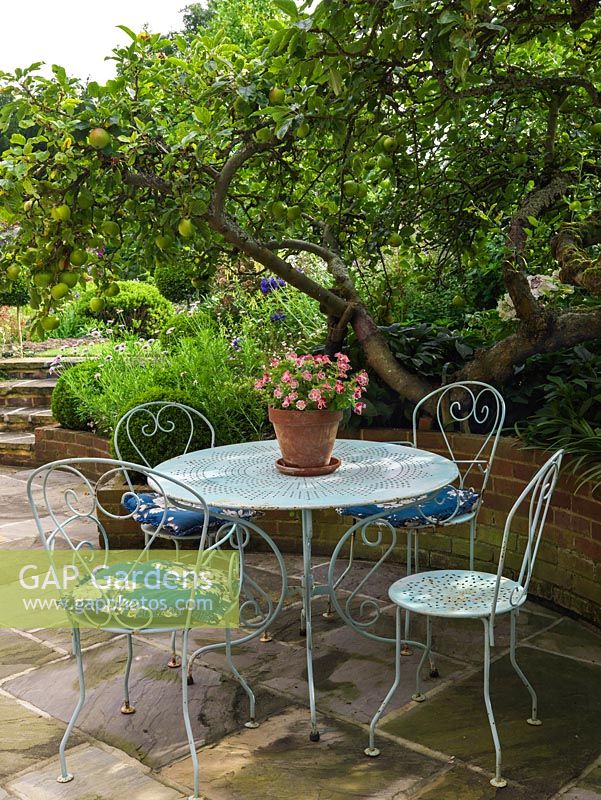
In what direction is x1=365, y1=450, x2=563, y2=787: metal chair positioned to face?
to the viewer's left

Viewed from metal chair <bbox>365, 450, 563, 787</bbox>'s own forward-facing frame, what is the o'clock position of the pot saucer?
The pot saucer is roughly at 1 o'clock from the metal chair.

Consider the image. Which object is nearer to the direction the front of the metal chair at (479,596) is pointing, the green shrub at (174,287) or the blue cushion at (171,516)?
the blue cushion

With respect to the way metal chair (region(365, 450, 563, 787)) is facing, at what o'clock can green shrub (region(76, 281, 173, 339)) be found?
The green shrub is roughly at 2 o'clock from the metal chair.

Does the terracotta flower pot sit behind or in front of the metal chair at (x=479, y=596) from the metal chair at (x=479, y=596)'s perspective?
in front

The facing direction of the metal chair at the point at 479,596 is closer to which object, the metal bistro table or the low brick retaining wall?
the metal bistro table

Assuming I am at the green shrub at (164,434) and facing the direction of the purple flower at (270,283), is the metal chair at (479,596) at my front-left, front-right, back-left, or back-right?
back-right

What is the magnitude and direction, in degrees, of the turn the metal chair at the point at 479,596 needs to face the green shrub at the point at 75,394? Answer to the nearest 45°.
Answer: approximately 45° to its right
